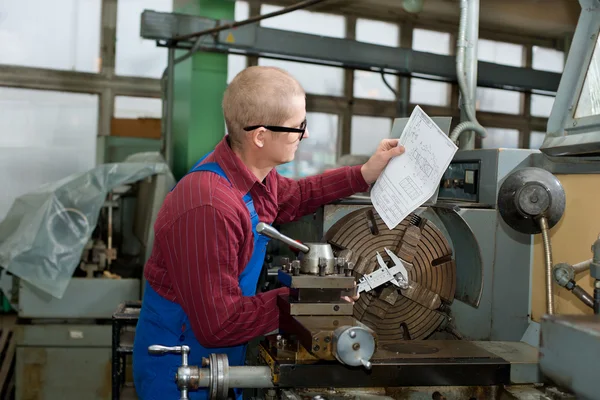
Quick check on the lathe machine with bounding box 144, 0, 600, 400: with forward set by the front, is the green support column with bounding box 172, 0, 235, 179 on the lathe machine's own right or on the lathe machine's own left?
on the lathe machine's own right

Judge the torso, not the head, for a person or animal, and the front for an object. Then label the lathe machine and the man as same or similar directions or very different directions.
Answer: very different directions

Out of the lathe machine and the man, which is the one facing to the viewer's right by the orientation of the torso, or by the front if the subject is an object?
the man

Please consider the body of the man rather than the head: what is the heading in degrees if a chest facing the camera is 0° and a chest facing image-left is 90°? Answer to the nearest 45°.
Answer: approximately 270°

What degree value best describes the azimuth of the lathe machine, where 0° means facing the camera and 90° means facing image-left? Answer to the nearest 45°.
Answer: approximately 90°

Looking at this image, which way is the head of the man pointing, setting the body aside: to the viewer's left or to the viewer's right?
to the viewer's right

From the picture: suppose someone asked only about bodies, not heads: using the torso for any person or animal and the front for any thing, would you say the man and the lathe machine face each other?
yes

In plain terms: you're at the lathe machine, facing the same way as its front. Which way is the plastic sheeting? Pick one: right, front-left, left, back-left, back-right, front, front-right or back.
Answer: front-right

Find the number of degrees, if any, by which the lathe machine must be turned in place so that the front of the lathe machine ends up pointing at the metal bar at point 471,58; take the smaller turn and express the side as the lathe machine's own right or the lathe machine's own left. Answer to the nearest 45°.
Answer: approximately 90° to the lathe machine's own right

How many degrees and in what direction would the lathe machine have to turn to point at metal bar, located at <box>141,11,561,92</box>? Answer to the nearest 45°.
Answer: approximately 90° to its right
